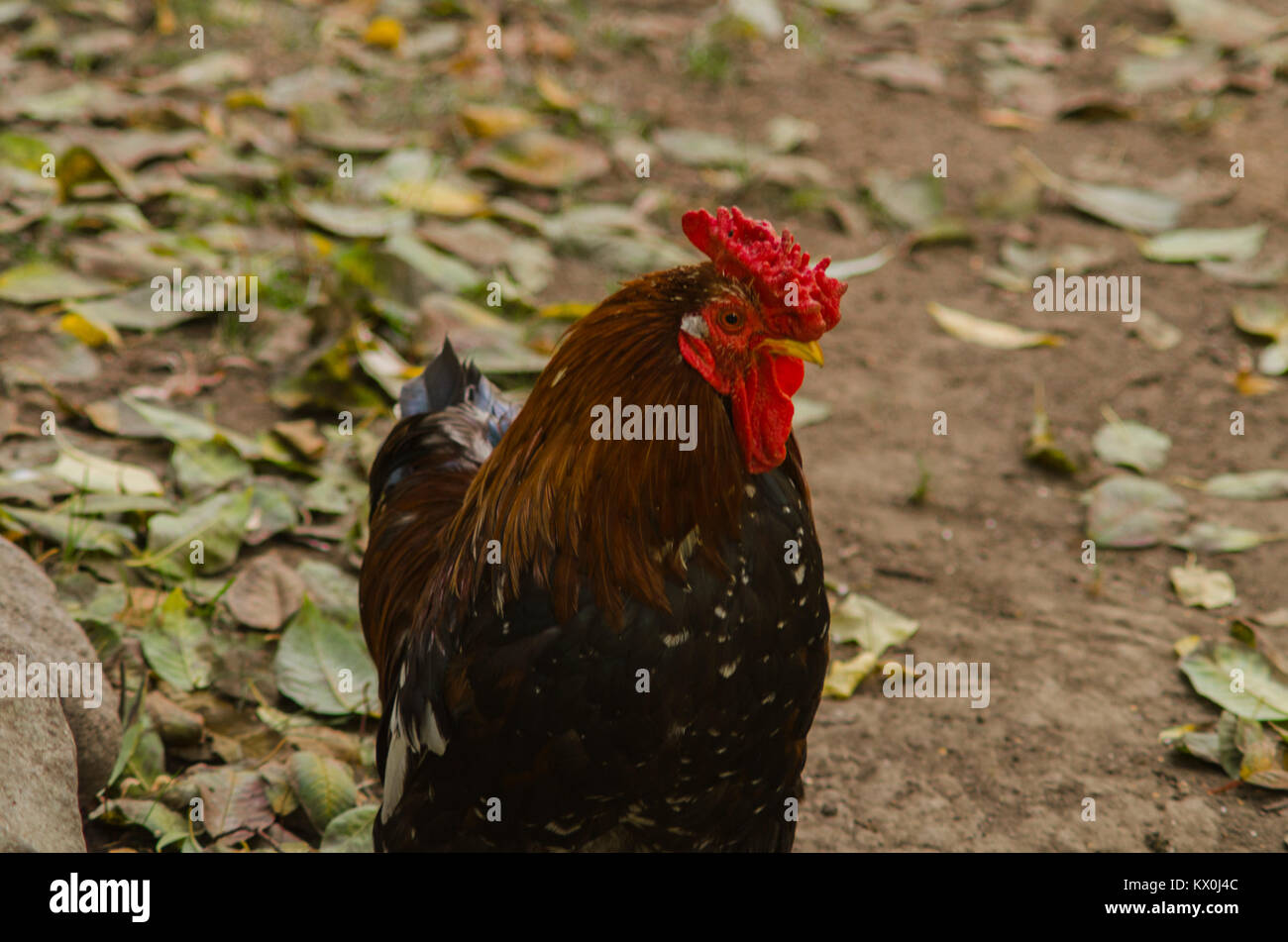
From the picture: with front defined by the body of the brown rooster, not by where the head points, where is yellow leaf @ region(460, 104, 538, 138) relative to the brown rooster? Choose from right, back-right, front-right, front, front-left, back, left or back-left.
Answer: back-left

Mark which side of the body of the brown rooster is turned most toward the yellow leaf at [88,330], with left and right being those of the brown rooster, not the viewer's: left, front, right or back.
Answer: back

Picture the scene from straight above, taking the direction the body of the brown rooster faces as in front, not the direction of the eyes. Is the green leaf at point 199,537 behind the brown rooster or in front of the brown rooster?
behind

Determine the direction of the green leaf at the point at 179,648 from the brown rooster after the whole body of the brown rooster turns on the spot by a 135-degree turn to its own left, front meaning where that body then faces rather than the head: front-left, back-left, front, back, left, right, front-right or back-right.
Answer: front-left

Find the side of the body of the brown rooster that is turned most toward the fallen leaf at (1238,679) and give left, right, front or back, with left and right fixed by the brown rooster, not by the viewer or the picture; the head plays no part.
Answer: left

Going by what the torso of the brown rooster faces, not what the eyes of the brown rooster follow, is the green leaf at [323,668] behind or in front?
behind

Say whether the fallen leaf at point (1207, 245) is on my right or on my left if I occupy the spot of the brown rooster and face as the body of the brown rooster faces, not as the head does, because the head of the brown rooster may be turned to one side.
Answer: on my left

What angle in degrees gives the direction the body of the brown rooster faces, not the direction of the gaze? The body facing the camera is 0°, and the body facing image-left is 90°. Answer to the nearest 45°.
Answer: approximately 315°

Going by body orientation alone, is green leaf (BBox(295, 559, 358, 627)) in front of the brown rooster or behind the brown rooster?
behind

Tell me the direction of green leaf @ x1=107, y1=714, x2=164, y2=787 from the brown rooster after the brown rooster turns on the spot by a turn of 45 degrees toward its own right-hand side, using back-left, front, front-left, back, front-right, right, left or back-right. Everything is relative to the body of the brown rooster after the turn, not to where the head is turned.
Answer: back-right

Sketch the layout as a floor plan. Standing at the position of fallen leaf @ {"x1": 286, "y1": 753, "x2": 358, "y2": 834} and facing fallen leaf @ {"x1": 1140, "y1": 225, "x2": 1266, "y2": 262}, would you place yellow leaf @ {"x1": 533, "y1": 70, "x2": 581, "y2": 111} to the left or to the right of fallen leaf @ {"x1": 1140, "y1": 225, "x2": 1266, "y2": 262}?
left

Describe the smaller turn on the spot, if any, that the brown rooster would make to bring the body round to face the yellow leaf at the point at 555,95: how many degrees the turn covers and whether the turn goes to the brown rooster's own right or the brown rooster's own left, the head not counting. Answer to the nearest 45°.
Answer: approximately 135° to the brown rooster's own left
